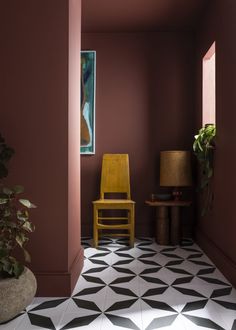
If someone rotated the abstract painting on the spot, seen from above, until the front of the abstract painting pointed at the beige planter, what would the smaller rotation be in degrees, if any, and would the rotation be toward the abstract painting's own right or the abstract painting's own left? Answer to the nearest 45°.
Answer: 0° — it already faces it

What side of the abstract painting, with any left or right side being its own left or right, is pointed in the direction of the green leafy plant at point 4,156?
front

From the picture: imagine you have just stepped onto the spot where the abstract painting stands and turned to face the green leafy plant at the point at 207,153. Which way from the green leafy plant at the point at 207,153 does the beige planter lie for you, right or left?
right

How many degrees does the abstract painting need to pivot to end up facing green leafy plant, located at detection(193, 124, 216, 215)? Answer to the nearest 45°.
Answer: approximately 45° to its left

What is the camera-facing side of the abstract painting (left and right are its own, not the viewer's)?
front

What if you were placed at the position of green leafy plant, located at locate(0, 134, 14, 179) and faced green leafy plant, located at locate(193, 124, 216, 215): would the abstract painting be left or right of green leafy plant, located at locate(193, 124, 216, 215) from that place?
left
